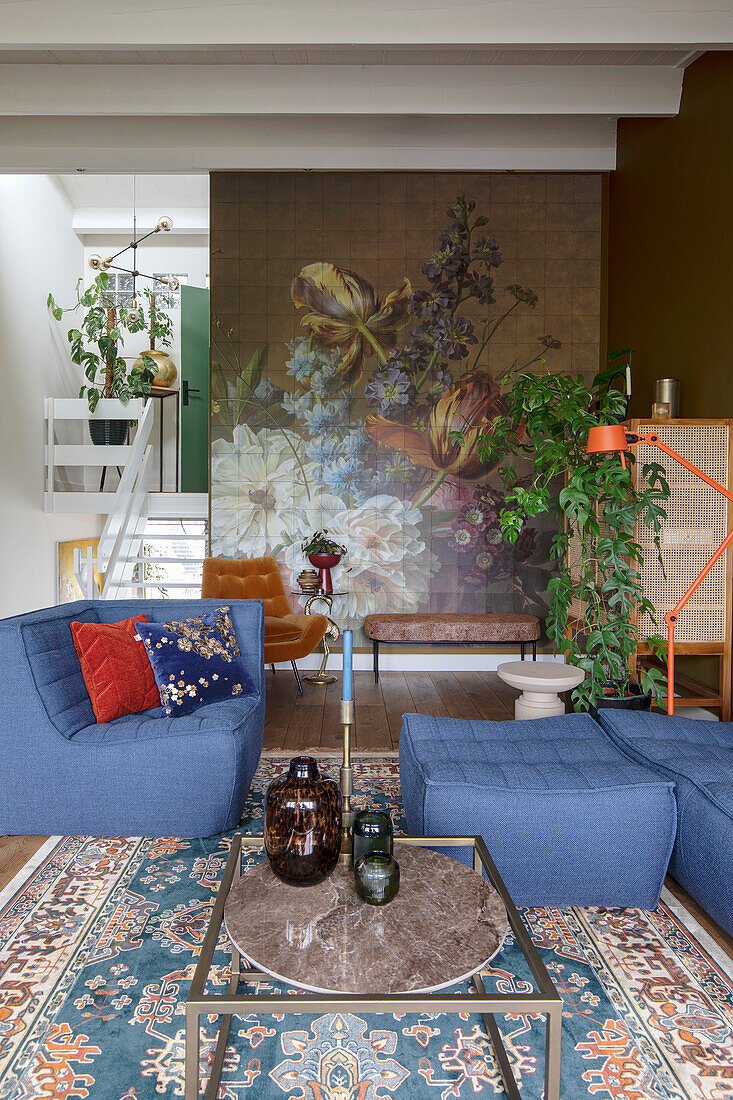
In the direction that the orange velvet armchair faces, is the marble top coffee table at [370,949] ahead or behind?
ahead

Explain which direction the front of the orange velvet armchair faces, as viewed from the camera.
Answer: facing the viewer and to the right of the viewer

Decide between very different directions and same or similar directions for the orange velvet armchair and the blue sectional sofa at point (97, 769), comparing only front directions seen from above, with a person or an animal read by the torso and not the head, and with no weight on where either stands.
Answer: same or similar directions

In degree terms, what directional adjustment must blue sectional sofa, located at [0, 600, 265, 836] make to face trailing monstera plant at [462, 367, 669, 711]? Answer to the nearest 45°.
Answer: approximately 45° to its left

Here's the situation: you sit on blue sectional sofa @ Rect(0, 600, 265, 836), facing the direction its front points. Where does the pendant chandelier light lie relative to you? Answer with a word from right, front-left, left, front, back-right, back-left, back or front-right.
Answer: back-left

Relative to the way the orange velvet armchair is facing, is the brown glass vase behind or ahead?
ahead

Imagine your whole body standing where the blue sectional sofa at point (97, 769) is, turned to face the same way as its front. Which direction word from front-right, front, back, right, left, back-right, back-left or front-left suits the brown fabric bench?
left

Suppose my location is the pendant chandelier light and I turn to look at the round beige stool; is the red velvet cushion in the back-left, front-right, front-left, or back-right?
front-right

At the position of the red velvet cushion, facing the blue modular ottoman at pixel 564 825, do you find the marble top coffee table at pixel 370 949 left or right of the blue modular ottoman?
right

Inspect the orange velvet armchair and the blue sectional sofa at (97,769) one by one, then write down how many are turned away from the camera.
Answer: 0
